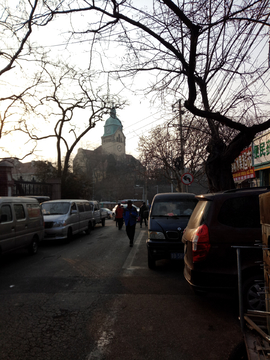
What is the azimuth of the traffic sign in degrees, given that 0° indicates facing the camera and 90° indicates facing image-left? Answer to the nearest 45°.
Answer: approximately 0°

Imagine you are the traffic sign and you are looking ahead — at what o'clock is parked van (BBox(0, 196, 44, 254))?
The parked van is roughly at 1 o'clock from the traffic sign.

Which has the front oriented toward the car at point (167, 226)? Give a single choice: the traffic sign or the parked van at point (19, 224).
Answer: the traffic sign

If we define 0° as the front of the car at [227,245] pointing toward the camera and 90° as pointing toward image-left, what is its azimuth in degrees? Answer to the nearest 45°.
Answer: approximately 225°

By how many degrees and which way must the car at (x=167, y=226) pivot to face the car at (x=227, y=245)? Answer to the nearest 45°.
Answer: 0° — it already faces it

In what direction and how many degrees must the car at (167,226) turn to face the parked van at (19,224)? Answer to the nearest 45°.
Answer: approximately 90° to its right

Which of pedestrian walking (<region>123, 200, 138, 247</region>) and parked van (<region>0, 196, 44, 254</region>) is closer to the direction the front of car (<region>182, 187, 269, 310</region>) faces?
the pedestrian walking

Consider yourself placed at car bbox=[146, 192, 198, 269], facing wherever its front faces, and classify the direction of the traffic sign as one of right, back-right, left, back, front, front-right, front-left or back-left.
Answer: back

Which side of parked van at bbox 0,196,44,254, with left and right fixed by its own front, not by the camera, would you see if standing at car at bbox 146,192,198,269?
left
